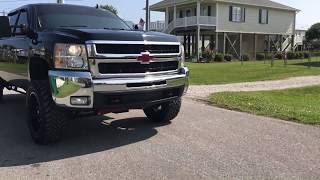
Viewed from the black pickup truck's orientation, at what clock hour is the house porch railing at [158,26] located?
The house porch railing is roughly at 8 o'clock from the black pickup truck.

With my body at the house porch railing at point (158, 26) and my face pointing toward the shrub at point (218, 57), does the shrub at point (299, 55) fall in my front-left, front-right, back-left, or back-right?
front-left

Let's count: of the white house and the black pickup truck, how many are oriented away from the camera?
0

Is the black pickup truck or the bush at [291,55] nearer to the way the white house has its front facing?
the black pickup truck

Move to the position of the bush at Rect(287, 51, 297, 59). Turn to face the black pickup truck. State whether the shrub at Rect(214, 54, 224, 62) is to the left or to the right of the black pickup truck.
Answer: right

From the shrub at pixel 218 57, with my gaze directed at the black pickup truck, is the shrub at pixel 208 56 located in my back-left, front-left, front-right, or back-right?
front-right

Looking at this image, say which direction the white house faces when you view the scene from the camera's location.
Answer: facing the viewer and to the left of the viewer

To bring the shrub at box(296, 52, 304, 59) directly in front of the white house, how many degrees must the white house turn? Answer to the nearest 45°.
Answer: approximately 135° to its left

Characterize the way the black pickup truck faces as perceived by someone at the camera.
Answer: facing the viewer and to the right of the viewer
